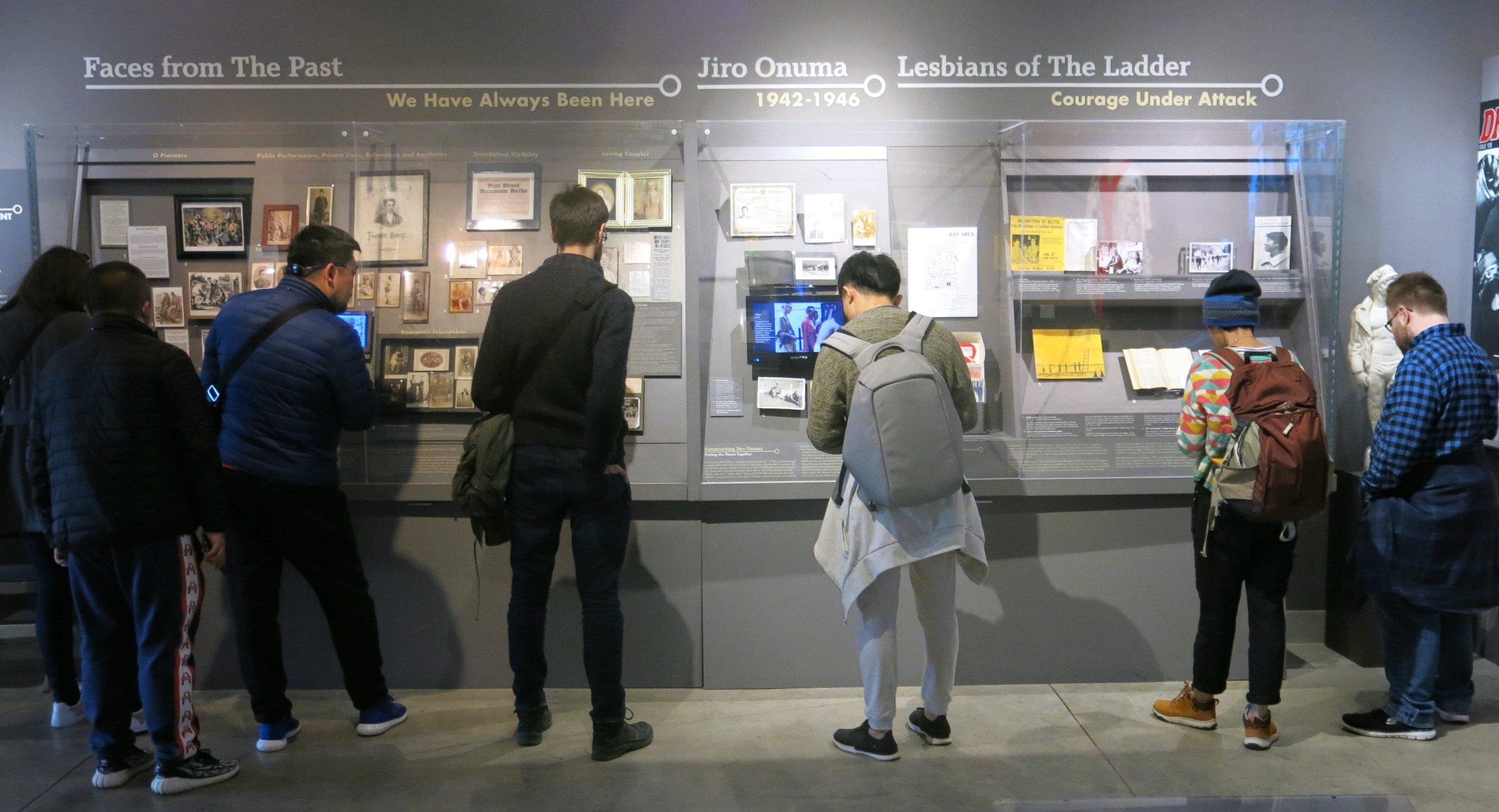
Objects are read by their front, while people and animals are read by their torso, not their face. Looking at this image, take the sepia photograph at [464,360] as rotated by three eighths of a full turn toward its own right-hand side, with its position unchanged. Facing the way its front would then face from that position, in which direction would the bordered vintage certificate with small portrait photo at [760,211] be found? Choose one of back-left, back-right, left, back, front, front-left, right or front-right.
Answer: back-right

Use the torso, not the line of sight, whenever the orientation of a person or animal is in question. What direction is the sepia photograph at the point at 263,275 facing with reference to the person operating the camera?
facing the viewer

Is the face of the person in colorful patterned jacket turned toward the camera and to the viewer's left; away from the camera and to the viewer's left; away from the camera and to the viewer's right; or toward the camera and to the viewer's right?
away from the camera and to the viewer's left

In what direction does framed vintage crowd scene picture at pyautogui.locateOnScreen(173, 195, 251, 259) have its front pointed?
toward the camera

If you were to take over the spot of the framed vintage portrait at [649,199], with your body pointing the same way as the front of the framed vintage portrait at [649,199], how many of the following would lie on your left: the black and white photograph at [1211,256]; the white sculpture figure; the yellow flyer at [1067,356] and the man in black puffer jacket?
3

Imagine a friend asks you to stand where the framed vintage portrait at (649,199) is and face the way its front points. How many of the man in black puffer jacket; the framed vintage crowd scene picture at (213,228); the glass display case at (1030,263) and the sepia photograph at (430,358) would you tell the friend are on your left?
1

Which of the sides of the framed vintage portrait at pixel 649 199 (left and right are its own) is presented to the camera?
front

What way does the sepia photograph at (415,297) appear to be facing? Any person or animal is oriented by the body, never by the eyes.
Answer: toward the camera

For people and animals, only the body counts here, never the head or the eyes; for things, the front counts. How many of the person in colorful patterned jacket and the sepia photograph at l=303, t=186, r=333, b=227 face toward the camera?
1
